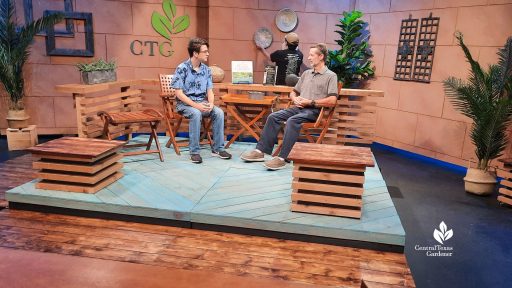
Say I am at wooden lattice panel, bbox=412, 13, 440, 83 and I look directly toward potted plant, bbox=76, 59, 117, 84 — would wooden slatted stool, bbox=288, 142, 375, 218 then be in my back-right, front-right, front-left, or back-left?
front-left

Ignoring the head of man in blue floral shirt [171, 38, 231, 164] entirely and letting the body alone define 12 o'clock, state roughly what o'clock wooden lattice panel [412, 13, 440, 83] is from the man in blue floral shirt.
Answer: The wooden lattice panel is roughly at 10 o'clock from the man in blue floral shirt.

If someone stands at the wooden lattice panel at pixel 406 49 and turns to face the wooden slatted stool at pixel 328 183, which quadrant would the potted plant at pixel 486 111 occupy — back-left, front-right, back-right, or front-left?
front-left

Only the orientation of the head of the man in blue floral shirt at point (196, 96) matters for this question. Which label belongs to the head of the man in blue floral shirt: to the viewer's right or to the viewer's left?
to the viewer's right

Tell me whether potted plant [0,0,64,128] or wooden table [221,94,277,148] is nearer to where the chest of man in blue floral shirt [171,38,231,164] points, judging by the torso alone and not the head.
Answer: the wooden table

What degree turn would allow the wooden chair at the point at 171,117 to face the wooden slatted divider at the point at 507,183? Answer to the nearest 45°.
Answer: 0° — it already faces it

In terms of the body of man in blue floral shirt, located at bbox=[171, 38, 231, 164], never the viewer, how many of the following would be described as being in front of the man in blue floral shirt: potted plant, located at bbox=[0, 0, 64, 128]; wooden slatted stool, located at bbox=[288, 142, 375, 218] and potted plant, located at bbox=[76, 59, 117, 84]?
1

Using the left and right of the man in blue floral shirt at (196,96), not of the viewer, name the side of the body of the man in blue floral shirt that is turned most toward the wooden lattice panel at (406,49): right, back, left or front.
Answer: left

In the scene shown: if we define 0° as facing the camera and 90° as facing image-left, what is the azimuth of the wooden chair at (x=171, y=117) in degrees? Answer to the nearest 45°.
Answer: approximately 315°

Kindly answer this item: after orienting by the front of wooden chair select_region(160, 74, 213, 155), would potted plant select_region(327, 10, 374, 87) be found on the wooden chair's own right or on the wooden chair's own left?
on the wooden chair's own left

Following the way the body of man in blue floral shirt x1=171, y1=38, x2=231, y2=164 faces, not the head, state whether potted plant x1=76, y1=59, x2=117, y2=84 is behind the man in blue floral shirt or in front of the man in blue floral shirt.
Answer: behind

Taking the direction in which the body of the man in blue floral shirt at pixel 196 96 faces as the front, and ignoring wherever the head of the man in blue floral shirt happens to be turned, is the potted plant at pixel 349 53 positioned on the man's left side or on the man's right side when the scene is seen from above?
on the man's left side

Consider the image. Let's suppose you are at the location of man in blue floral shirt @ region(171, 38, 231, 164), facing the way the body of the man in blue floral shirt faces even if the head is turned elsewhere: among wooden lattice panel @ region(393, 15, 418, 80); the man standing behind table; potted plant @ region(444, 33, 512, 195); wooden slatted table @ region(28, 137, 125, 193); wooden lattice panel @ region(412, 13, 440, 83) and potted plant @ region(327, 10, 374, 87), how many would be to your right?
1

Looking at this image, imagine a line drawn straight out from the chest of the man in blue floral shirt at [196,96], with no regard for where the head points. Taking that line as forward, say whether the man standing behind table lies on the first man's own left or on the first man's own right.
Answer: on the first man's own left

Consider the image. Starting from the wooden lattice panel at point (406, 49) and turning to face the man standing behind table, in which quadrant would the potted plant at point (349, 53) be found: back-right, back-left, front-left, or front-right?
front-right

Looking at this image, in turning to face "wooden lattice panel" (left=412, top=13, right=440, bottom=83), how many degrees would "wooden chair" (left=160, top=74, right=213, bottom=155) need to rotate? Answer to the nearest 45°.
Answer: approximately 45° to its left

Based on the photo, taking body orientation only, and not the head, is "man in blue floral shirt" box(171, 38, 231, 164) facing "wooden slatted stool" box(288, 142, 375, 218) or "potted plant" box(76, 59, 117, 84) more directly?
the wooden slatted stool
